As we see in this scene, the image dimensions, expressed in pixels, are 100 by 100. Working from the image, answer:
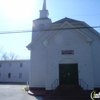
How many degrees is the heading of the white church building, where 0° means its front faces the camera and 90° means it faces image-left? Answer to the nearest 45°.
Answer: approximately 0°
